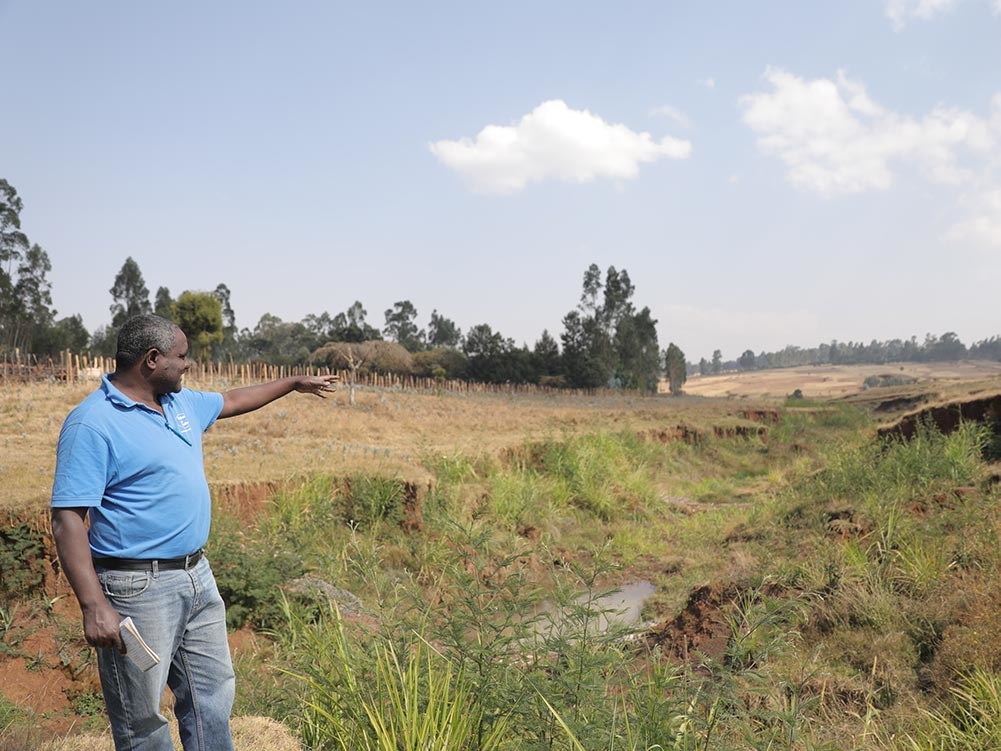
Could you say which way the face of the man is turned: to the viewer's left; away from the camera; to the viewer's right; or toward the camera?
to the viewer's right

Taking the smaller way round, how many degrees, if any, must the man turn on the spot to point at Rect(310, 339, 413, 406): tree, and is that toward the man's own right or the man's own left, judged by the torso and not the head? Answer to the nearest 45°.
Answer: approximately 135° to the man's own left

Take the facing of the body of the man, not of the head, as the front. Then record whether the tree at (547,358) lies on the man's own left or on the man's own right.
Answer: on the man's own left

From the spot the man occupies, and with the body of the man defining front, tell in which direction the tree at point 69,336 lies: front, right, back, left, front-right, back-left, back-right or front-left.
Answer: back-left

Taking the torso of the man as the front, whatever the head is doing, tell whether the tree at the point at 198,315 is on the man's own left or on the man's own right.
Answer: on the man's own left

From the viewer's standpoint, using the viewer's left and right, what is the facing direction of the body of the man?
facing the viewer and to the right of the viewer

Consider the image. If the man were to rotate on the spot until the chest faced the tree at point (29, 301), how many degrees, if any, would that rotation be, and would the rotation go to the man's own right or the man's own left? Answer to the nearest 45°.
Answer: approximately 135° to the man's own left
